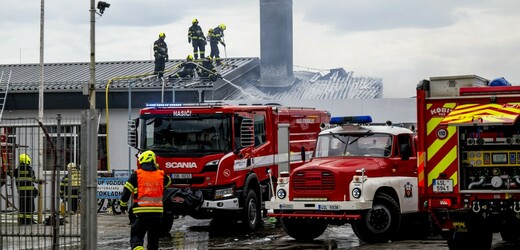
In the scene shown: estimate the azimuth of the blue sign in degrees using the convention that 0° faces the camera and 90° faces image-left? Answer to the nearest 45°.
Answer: approximately 0°

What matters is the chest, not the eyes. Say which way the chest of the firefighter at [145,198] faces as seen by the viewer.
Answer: away from the camera

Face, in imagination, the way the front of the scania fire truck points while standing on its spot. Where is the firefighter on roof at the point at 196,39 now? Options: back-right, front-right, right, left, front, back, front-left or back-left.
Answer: back-right

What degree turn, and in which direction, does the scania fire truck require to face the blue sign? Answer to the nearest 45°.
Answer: approximately 90° to its right

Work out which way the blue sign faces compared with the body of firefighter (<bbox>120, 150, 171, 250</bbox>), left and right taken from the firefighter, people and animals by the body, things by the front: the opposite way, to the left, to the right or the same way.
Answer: the opposite way

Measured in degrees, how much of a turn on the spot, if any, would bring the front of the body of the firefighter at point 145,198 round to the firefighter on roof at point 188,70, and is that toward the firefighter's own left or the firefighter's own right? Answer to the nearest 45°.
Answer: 0° — they already face them

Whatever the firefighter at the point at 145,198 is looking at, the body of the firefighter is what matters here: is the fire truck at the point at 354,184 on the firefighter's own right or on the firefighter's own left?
on the firefighter's own right

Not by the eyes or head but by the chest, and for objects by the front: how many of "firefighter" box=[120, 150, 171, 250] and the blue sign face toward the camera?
1
